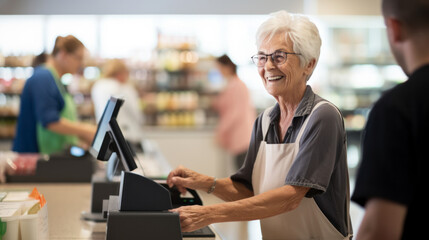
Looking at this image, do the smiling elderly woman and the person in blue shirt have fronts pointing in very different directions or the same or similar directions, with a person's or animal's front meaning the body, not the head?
very different directions

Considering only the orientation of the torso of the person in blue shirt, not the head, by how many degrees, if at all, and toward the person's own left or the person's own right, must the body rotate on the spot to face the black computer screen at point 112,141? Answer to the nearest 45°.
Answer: approximately 90° to the person's own right

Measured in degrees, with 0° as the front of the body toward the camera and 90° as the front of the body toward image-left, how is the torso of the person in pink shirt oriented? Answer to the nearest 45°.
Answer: approximately 90°

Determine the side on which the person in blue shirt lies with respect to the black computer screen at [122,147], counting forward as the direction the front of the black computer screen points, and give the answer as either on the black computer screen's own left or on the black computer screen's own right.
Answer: on the black computer screen's own left

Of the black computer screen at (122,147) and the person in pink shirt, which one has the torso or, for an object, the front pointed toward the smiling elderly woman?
the black computer screen

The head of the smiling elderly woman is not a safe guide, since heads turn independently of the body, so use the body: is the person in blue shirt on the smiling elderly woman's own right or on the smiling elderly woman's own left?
on the smiling elderly woman's own right

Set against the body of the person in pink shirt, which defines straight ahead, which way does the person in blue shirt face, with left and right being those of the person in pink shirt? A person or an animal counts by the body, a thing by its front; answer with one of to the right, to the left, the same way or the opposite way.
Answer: the opposite way

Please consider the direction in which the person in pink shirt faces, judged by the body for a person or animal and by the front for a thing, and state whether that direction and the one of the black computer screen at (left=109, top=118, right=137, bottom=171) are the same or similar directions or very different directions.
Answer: very different directions

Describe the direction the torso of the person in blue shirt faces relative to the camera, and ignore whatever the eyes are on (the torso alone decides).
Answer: to the viewer's right

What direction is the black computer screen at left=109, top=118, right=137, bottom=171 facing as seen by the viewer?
to the viewer's right
